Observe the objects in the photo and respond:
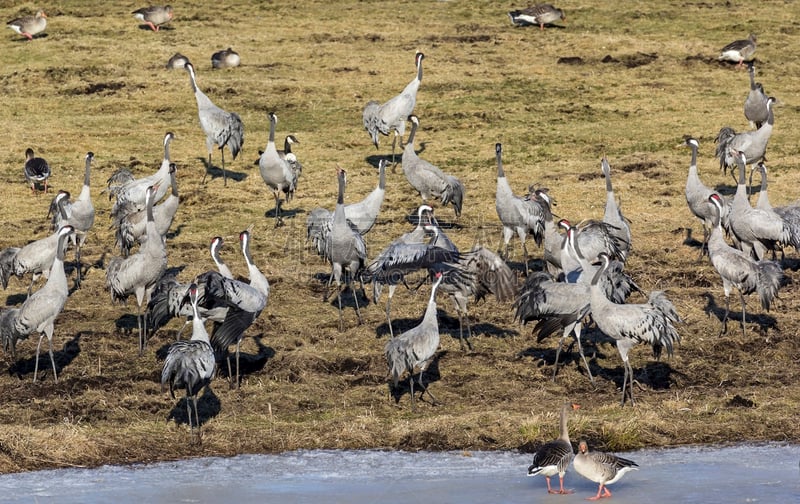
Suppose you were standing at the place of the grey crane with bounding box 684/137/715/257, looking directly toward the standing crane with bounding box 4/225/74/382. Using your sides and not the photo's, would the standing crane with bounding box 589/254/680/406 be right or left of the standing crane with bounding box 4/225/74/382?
left

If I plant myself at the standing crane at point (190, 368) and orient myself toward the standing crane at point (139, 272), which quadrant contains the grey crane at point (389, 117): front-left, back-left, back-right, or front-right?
front-right

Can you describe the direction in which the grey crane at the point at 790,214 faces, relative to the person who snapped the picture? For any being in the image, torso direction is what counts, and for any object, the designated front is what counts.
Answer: facing to the left of the viewer

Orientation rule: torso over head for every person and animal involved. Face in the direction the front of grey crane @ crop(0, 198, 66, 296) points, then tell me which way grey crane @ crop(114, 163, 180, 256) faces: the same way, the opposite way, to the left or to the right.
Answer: the same way

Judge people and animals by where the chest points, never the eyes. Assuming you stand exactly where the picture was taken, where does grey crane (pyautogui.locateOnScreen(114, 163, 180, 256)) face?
facing to the right of the viewer

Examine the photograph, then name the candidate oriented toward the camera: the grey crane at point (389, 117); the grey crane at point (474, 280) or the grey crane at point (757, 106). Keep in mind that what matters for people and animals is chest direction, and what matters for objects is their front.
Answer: the grey crane at point (757, 106)

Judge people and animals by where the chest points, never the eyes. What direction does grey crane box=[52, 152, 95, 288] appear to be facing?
to the viewer's right

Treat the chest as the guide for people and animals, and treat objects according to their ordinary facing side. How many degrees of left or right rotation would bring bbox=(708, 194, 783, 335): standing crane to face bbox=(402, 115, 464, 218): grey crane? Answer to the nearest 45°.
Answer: approximately 45° to its right

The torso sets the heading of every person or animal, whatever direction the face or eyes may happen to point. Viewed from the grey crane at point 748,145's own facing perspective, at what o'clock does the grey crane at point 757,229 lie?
the grey crane at point 757,229 is roughly at 3 o'clock from the grey crane at point 748,145.

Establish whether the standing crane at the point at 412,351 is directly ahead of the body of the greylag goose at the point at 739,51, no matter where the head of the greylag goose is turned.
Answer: no

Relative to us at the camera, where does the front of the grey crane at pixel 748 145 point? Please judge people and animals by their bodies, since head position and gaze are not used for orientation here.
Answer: facing to the right of the viewer

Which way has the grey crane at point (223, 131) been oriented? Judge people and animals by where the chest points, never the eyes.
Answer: to the viewer's left

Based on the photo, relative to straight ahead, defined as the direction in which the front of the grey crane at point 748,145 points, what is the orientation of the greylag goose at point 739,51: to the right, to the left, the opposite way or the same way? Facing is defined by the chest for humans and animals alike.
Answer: the same way

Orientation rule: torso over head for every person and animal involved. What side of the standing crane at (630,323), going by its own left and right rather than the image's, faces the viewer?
left

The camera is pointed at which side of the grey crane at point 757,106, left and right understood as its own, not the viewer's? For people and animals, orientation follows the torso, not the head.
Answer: front

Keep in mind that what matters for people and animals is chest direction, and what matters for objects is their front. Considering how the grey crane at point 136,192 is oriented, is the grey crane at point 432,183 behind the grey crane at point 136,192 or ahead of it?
ahead

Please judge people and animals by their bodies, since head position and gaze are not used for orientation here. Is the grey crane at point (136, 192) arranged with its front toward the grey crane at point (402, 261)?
no

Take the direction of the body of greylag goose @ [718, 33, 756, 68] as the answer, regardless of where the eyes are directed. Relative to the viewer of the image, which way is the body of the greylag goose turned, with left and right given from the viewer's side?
facing to the right of the viewer

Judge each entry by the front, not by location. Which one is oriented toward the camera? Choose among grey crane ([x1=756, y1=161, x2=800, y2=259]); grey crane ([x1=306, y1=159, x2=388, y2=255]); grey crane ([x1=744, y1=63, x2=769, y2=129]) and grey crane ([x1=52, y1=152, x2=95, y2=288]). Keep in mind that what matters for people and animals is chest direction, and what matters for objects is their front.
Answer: grey crane ([x1=744, y1=63, x2=769, y2=129])
